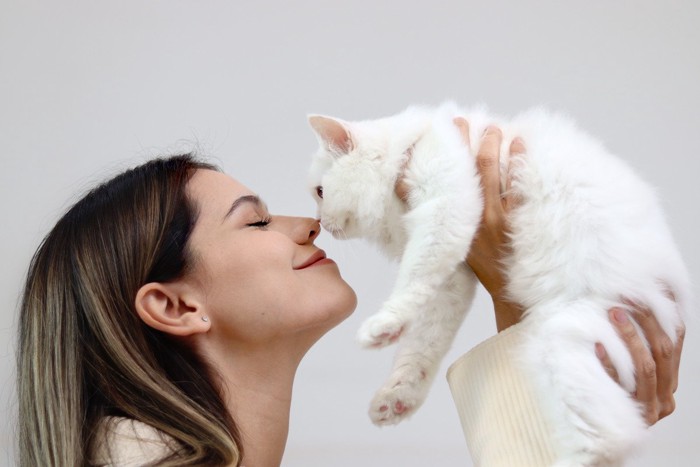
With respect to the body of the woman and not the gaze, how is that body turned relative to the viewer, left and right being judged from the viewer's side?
facing to the right of the viewer

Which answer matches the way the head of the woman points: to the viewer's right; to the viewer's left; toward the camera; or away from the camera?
to the viewer's right

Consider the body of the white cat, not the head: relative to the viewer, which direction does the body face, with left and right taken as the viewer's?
facing to the left of the viewer
